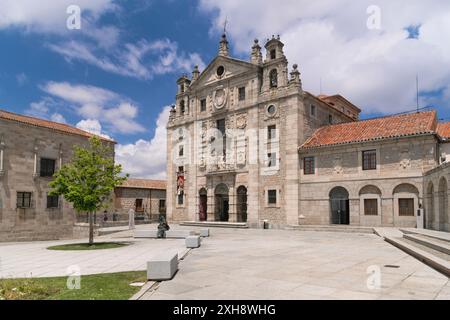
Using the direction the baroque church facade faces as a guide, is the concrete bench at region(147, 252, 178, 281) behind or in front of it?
in front

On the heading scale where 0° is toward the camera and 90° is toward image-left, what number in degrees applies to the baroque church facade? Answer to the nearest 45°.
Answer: approximately 45°

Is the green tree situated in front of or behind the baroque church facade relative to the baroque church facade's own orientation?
in front
